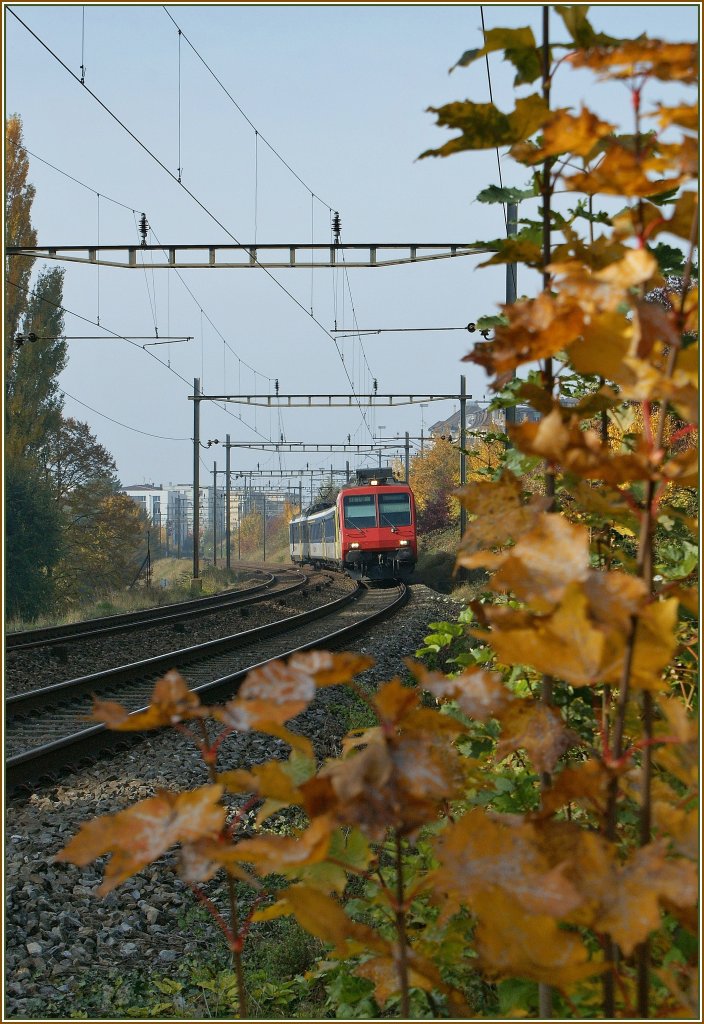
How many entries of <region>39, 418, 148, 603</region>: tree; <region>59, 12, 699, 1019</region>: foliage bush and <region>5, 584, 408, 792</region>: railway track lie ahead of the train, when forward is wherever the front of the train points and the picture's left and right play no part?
2

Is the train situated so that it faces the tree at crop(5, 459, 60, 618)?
no

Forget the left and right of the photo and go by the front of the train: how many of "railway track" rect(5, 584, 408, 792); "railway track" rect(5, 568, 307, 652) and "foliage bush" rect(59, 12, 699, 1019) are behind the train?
0

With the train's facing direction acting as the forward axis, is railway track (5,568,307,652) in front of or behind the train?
in front

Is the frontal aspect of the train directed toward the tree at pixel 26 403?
no

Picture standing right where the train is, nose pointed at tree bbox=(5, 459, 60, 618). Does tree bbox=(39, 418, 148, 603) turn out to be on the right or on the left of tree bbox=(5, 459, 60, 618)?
right

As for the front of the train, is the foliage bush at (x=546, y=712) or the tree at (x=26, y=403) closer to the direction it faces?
the foliage bush

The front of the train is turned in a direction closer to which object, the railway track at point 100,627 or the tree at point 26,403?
the railway track

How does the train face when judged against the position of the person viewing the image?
facing the viewer

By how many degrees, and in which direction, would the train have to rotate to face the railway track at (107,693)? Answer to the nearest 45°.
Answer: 0° — it already faces it

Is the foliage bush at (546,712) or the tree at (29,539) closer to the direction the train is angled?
the foliage bush

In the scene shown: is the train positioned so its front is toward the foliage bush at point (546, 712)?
yes

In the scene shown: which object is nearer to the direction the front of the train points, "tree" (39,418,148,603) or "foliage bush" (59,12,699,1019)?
the foliage bush
